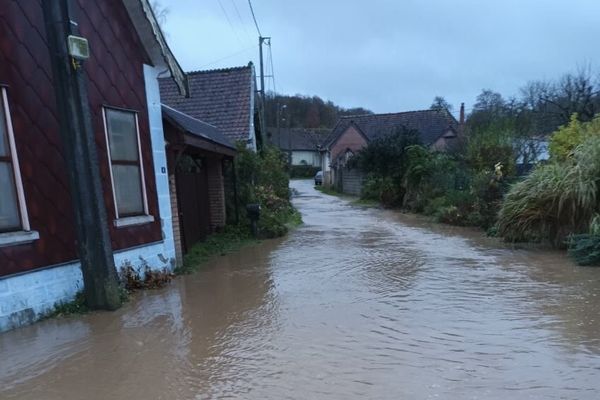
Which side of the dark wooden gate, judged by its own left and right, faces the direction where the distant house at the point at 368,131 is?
left

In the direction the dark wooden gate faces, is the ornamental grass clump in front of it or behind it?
in front

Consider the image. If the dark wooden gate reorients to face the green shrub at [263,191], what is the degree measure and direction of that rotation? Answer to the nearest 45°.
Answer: approximately 90° to its left

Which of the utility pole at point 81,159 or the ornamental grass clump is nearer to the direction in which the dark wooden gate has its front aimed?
the ornamental grass clump

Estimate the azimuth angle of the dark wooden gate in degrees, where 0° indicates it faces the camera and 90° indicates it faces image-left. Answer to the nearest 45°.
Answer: approximately 315°
